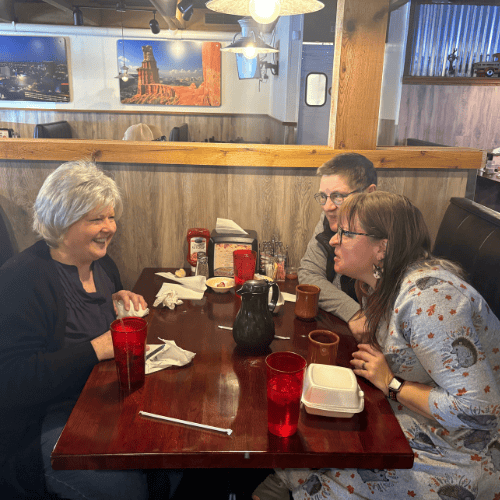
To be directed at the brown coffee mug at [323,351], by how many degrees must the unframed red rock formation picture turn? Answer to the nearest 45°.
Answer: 0° — it already faces it

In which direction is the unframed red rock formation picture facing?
toward the camera

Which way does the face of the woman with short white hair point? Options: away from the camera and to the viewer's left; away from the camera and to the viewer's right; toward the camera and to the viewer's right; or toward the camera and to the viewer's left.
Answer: toward the camera and to the viewer's right

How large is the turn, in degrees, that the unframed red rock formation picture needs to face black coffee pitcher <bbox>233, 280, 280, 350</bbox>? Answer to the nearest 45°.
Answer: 0° — it already faces it

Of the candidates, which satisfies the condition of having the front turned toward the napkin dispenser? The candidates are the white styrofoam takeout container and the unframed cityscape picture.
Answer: the unframed cityscape picture

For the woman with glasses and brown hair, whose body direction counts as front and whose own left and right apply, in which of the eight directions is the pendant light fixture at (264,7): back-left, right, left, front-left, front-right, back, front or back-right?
front-right

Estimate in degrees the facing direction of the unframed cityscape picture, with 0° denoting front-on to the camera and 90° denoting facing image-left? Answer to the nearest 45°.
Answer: approximately 0°

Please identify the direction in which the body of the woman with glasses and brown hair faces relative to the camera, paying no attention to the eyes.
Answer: to the viewer's left

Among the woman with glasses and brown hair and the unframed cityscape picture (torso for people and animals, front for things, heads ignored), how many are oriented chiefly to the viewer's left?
1

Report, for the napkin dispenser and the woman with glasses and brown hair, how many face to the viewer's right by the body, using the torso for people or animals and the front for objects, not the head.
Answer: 0

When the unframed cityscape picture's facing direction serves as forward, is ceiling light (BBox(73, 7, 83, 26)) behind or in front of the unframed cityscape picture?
in front

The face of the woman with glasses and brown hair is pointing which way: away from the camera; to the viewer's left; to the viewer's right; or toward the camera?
to the viewer's left

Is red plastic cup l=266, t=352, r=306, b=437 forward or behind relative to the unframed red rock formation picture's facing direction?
forward

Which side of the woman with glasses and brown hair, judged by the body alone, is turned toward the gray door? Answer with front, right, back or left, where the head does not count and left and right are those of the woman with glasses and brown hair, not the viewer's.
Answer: right

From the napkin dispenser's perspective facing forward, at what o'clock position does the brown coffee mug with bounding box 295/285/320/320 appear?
The brown coffee mug is roughly at 11 o'clock from the napkin dispenser.

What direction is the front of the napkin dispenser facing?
toward the camera

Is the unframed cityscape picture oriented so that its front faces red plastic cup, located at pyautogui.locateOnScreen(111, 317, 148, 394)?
yes

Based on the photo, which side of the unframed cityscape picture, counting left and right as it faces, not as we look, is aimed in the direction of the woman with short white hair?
front

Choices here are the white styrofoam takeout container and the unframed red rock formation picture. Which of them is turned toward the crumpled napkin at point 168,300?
the unframed red rock formation picture
